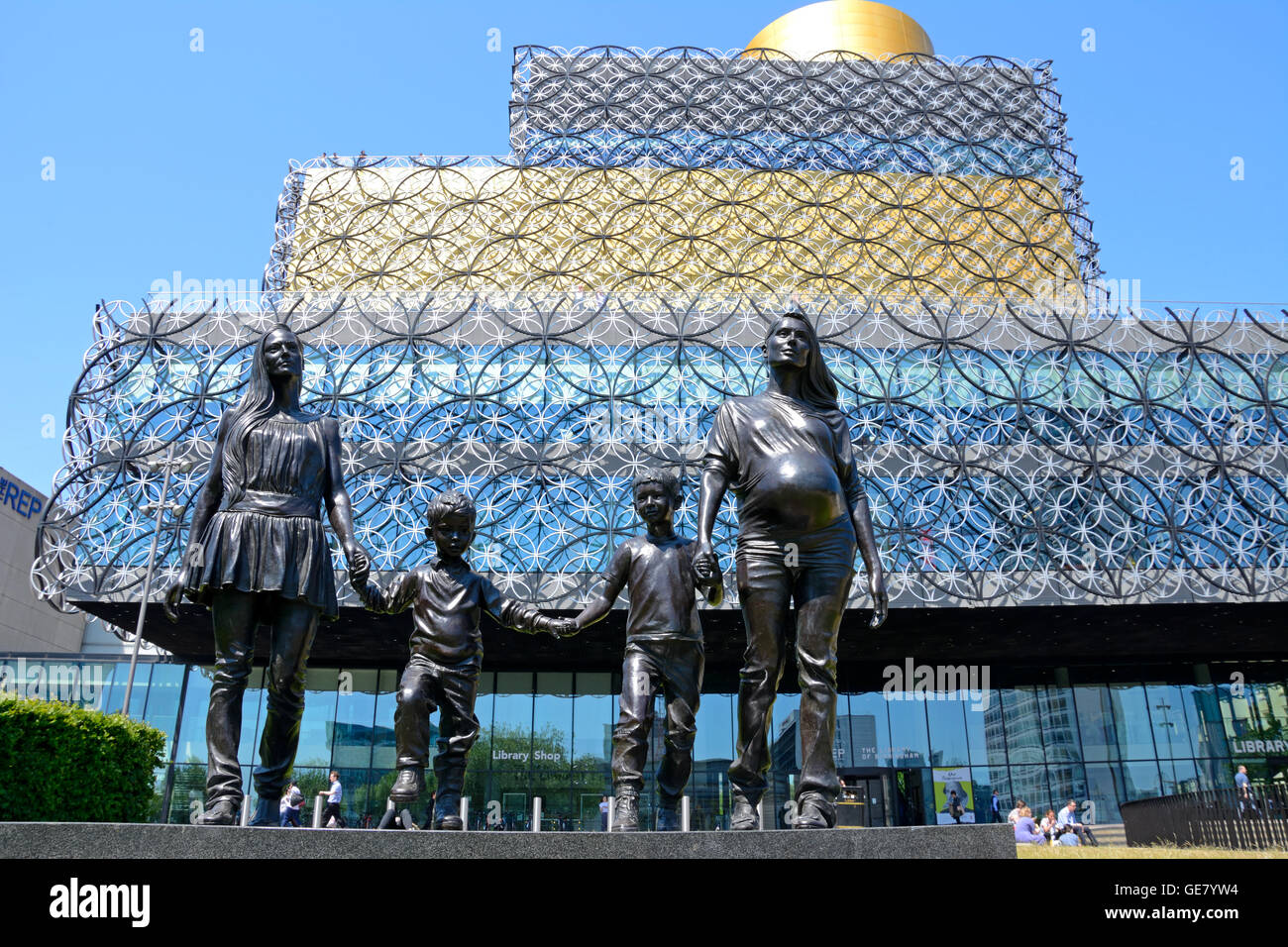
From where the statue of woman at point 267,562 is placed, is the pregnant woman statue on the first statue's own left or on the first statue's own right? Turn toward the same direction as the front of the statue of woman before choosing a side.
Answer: on the first statue's own left

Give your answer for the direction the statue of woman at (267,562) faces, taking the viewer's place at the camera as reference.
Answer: facing the viewer

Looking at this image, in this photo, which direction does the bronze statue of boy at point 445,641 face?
toward the camera

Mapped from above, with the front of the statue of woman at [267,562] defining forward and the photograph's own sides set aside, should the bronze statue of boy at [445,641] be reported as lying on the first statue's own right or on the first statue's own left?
on the first statue's own left

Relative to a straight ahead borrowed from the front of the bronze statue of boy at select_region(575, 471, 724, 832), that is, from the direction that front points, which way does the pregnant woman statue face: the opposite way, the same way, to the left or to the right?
the same way

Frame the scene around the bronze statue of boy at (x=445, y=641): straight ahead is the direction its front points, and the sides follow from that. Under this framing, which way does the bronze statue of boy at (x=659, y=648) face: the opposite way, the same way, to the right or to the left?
the same way

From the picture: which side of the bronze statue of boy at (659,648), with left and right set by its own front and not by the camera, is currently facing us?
front

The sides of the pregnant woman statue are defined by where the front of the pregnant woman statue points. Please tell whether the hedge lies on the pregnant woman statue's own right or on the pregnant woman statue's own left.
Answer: on the pregnant woman statue's own right

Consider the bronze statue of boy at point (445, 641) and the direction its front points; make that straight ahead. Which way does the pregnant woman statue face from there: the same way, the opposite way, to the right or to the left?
the same way

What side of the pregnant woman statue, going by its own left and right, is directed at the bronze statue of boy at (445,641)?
right

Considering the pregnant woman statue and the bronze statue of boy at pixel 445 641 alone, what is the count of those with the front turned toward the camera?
2

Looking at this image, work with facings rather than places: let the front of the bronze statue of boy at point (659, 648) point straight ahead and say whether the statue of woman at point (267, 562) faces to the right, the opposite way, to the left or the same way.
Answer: the same way

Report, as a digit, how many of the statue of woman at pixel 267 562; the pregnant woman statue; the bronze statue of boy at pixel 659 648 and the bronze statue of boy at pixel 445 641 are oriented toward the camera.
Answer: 4
